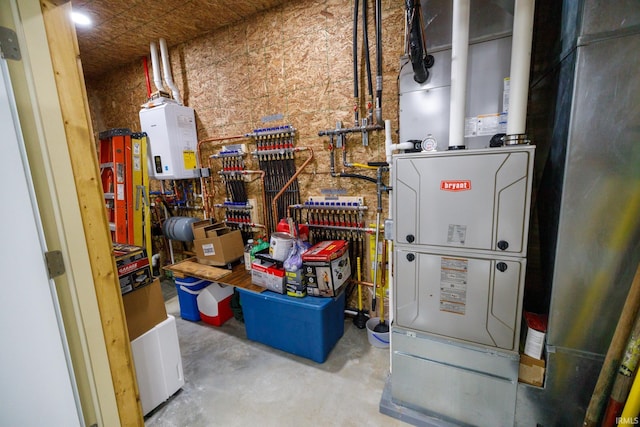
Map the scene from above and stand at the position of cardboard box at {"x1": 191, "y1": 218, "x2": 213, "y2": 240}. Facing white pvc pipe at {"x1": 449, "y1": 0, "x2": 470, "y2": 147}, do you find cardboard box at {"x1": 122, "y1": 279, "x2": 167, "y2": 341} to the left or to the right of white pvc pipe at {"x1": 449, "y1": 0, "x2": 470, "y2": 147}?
right

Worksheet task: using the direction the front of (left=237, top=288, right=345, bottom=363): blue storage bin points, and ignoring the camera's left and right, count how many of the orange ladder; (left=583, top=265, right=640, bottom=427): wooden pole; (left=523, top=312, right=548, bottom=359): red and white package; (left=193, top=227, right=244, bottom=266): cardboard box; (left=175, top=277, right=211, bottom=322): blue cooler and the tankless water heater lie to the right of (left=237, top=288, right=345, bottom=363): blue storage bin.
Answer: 4

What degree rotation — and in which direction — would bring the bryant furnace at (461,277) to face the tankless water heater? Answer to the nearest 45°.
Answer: approximately 90° to its right

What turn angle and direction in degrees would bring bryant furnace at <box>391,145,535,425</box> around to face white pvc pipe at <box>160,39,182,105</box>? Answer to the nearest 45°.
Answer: approximately 90° to its right

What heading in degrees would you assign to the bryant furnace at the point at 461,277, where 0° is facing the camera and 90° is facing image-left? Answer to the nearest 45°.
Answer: approximately 0°

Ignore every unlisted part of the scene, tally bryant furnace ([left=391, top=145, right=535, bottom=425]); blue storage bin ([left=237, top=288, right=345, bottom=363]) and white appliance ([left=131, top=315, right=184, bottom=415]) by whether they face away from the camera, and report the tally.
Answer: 0

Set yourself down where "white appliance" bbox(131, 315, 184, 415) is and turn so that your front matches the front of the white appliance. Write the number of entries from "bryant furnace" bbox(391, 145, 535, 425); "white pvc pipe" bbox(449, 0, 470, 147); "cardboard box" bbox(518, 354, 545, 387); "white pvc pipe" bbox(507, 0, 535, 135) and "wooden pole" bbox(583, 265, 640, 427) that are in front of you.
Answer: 5

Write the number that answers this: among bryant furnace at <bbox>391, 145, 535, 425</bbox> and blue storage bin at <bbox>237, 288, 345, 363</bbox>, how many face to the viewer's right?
0

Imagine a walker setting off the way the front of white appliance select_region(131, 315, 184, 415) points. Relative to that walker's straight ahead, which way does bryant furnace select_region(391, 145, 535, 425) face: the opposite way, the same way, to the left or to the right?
to the right

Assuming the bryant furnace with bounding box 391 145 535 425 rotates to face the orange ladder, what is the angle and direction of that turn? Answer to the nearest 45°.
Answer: approximately 90° to its right

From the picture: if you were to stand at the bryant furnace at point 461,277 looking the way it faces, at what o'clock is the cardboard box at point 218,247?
The cardboard box is roughly at 3 o'clock from the bryant furnace.

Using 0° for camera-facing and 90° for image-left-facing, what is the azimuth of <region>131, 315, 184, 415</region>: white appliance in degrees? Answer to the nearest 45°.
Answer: approximately 315°

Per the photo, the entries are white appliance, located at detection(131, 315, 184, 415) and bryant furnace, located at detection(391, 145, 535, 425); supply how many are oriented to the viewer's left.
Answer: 0
